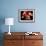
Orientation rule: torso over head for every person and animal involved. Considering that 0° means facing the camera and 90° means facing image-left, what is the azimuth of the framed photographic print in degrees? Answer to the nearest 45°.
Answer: approximately 0°
